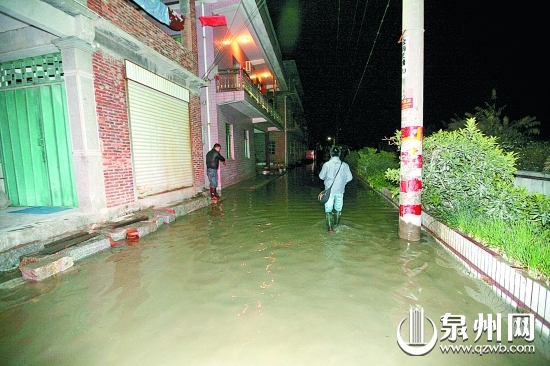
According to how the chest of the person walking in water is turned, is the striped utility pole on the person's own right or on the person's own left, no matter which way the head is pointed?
on the person's own right

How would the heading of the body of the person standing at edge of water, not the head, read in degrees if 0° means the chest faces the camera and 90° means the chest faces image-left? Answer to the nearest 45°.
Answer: approximately 270°

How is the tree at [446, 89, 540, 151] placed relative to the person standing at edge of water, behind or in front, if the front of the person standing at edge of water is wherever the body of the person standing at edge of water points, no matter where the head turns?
in front

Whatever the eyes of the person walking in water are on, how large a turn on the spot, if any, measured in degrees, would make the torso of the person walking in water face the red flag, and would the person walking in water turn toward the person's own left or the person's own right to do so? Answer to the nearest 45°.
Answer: approximately 45° to the person's own left

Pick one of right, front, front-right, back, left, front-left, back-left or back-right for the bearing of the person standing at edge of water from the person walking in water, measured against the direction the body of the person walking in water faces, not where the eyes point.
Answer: front-left

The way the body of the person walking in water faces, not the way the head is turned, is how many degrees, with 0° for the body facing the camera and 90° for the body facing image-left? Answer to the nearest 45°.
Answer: approximately 180°

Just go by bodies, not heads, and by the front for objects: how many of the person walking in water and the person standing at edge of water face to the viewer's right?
1

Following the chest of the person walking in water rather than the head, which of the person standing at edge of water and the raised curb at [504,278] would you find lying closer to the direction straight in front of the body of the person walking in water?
the person standing at edge of water

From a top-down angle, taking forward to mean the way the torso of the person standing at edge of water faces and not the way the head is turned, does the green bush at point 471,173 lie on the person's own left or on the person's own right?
on the person's own right
